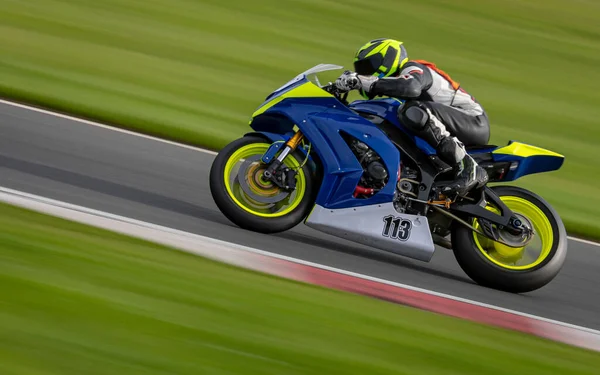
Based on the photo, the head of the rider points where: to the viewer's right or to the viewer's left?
to the viewer's left

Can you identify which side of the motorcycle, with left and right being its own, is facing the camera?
left

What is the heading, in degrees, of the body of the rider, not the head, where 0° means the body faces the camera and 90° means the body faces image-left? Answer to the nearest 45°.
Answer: approximately 90°
